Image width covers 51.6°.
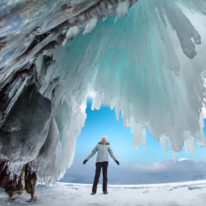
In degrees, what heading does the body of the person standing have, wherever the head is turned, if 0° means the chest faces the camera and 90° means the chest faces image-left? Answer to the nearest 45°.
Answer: approximately 0°
